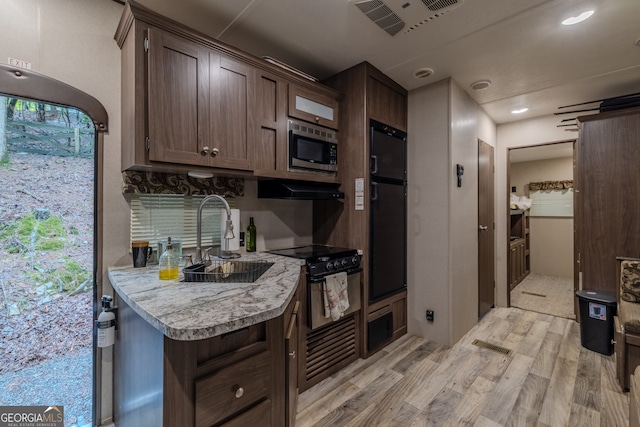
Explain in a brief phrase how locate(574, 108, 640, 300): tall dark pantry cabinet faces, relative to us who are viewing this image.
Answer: facing to the left of the viewer

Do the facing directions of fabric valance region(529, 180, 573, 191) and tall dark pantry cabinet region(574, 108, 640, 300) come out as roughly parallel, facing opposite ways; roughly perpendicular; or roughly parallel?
roughly perpendicular

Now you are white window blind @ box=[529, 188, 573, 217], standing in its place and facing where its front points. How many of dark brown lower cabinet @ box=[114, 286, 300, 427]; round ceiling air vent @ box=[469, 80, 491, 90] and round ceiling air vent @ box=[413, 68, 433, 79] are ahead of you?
3

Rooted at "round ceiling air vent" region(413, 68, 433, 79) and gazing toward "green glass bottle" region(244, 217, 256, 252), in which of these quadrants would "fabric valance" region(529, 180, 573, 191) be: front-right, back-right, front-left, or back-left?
back-right

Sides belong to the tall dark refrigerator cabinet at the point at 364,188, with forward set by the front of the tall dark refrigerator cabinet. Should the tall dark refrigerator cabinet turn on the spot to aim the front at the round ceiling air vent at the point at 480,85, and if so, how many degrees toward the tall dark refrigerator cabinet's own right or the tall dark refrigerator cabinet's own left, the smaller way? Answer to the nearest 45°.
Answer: approximately 45° to the tall dark refrigerator cabinet's own left

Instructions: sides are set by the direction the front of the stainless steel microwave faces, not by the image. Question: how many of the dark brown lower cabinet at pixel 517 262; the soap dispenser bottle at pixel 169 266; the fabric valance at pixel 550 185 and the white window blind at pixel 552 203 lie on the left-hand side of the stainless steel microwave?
3

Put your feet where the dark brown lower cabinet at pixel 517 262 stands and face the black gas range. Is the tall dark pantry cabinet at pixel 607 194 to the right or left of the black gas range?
left

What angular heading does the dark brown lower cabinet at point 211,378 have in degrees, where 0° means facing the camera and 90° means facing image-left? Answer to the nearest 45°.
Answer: approximately 315°
